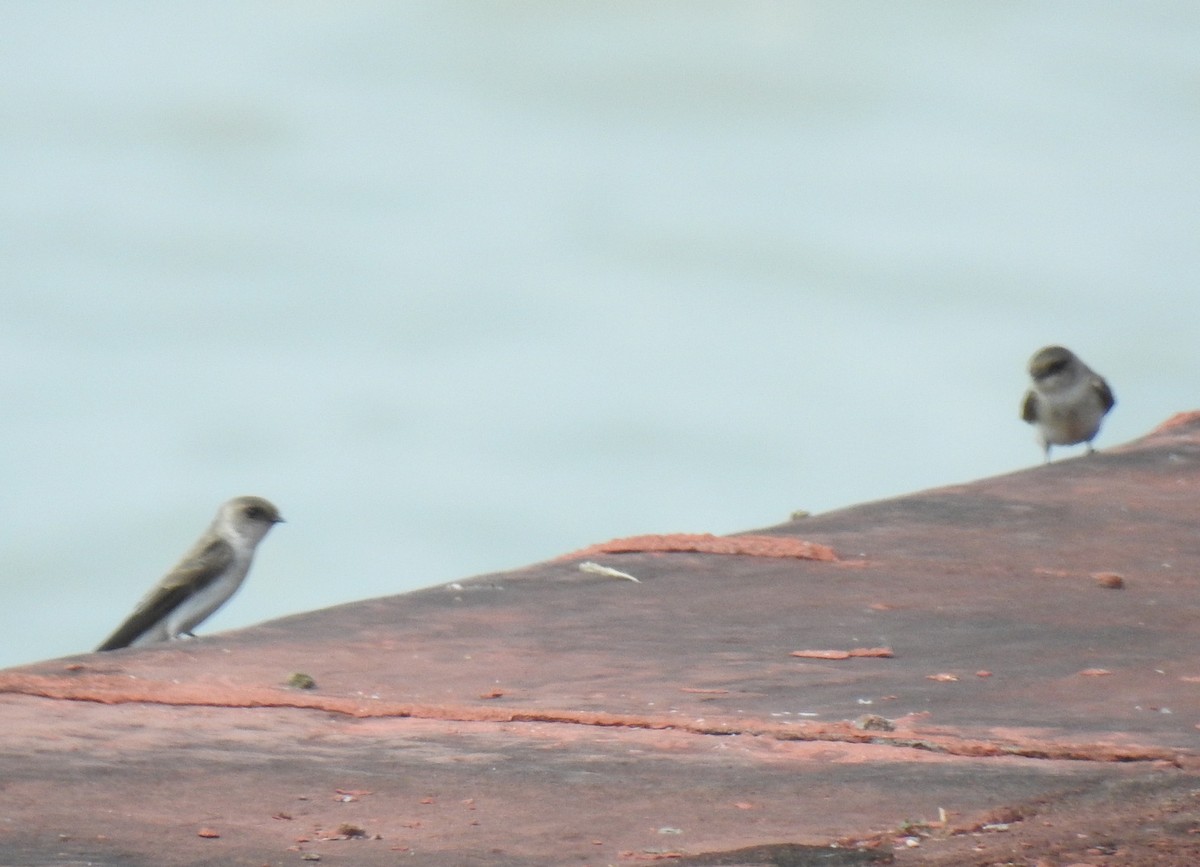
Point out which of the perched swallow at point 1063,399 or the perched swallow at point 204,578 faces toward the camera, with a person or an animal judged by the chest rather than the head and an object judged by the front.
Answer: the perched swallow at point 1063,399

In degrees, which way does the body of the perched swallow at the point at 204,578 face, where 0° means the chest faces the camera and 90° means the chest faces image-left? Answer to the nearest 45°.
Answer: approximately 270°

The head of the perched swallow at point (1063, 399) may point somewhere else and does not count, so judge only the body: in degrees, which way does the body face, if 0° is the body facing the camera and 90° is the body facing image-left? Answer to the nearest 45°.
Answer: approximately 0°

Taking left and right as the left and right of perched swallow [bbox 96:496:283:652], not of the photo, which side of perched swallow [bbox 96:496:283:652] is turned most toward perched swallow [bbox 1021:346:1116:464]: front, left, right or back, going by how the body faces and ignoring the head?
front

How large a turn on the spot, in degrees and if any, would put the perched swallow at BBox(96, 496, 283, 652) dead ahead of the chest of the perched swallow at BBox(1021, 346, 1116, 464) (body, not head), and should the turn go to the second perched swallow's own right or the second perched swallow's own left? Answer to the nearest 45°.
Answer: approximately 45° to the second perched swallow's own right

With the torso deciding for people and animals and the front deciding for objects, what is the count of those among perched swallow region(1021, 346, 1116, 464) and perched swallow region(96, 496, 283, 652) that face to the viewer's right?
1
